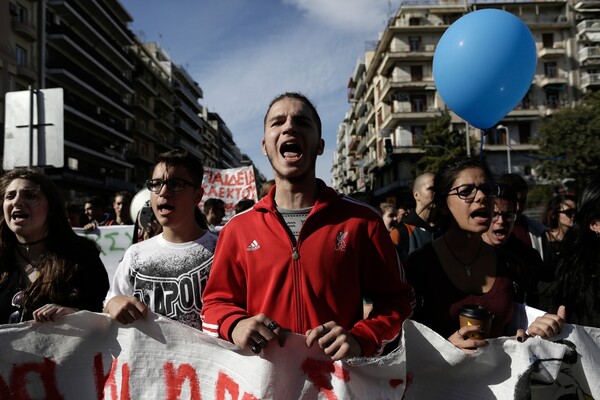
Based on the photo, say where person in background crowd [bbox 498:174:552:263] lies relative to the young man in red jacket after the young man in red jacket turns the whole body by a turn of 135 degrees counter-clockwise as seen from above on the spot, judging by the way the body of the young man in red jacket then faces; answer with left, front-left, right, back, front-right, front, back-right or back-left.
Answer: front

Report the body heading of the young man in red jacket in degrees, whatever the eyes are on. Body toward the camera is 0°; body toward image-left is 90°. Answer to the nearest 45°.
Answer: approximately 0°

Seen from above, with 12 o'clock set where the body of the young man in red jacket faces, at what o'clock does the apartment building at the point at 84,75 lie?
The apartment building is roughly at 5 o'clock from the young man in red jacket.
